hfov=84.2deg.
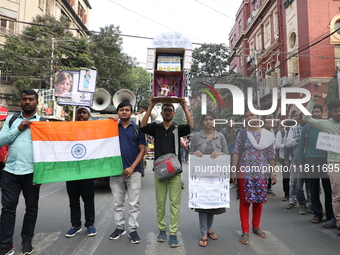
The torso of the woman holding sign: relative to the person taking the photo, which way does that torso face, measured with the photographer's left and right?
facing the viewer

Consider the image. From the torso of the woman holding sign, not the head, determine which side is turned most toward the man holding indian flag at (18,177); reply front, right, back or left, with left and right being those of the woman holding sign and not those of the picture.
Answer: right

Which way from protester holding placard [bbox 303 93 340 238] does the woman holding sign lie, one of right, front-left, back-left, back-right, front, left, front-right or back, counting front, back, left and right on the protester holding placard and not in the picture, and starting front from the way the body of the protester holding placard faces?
front-right

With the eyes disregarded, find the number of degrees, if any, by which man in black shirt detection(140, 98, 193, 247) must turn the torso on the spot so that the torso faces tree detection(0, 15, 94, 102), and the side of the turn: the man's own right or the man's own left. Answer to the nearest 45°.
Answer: approximately 135° to the man's own right

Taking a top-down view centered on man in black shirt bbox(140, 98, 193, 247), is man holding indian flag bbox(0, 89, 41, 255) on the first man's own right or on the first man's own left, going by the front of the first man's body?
on the first man's own right

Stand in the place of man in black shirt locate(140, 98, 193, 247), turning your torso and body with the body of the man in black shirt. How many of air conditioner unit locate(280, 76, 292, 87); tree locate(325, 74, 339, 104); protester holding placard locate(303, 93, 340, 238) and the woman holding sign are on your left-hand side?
4

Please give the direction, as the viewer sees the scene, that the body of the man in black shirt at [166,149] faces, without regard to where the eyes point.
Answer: toward the camera

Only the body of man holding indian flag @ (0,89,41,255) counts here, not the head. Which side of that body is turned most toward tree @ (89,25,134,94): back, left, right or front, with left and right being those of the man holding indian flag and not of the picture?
back

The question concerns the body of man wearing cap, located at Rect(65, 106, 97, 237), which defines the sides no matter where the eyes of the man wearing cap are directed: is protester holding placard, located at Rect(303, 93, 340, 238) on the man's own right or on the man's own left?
on the man's own left

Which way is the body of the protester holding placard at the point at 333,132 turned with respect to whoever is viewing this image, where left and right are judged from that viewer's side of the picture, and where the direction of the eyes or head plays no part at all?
facing the viewer

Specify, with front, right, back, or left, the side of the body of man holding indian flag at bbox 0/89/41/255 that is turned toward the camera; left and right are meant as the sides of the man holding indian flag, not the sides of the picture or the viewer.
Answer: front
